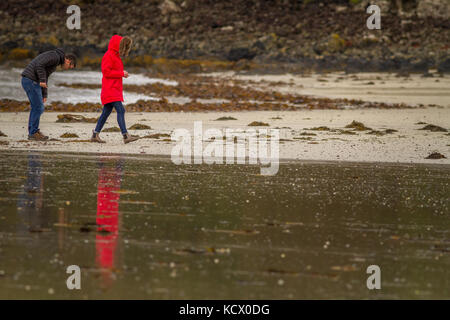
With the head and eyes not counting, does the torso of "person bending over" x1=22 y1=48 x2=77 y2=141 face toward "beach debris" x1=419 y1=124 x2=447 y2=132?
yes

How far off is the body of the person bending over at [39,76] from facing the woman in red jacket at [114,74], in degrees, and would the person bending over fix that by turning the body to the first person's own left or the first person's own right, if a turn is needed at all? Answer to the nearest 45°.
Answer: approximately 45° to the first person's own right

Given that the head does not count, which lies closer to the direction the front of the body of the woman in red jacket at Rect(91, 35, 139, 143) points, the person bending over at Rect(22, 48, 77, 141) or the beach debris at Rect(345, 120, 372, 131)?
the beach debris

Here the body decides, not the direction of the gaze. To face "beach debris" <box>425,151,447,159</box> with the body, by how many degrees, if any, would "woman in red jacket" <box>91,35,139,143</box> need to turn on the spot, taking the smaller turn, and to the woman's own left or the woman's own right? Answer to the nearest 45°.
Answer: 0° — they already face it

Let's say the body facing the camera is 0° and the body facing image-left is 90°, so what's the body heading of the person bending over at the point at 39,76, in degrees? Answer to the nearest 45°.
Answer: approximately 270°

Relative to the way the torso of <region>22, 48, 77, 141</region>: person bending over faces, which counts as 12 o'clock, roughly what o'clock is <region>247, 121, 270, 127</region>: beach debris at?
The beach debris is roughly at 11 o'clock from the person bending over.

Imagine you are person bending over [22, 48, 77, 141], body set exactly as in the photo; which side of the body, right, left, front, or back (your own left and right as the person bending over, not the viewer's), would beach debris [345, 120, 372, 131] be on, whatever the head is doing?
front

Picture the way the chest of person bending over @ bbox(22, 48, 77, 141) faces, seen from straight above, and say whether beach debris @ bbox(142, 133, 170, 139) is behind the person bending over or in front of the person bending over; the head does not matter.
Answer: in front

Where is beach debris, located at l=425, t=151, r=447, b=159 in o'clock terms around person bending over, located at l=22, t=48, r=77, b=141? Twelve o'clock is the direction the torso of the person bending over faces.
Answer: The beach debris is roughly at 1 o'clock from the person bending over.

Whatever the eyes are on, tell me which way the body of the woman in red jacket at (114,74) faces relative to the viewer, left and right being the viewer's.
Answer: facing to the right of the viewer
